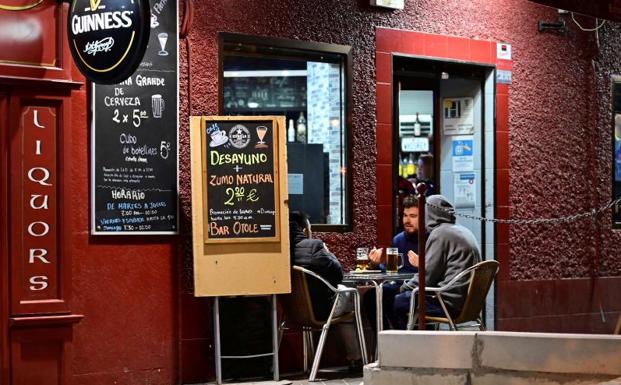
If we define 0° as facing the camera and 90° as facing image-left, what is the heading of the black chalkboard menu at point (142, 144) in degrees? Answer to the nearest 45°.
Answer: approximately 0°

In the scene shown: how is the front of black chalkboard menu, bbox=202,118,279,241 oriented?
toward the camera

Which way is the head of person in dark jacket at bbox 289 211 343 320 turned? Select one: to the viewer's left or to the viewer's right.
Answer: to the viewer's right

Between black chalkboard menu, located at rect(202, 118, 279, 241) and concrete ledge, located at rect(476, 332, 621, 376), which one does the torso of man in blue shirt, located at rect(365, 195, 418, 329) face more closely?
the black chalkboard menu

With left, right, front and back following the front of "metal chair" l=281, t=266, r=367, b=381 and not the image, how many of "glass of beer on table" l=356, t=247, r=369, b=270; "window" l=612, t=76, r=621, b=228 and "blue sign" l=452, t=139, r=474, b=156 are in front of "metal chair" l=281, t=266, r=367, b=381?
3

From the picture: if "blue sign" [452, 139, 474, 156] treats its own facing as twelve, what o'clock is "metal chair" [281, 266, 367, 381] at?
The metal chair is roughly at 1 o'clock from the blue sign.

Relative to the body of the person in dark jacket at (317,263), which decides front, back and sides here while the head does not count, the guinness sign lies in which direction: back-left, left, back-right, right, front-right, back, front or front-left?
back

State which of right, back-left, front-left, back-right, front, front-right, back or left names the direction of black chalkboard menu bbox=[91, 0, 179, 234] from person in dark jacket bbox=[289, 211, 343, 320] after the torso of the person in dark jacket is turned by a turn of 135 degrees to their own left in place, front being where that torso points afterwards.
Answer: front

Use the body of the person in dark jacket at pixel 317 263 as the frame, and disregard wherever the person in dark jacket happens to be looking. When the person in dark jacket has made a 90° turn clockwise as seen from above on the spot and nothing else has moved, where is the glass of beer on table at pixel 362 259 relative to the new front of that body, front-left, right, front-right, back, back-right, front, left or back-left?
left

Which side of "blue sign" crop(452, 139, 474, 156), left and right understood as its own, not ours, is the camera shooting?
front

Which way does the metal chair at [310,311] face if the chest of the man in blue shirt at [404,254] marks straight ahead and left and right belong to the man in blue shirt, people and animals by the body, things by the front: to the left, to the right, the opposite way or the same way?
the opposite way

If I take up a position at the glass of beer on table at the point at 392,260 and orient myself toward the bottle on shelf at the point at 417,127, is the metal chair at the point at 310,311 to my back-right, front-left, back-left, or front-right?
back-left

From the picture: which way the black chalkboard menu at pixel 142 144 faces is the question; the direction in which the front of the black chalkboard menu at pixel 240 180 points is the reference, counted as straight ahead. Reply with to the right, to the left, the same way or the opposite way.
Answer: the same way

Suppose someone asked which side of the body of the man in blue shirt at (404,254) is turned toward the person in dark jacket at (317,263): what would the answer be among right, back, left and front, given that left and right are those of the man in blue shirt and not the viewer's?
front

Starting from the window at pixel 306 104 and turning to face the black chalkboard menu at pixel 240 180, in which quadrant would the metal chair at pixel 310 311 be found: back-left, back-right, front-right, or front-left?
front-left
